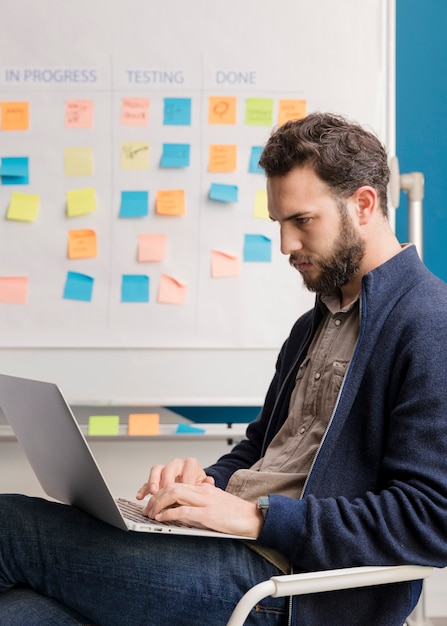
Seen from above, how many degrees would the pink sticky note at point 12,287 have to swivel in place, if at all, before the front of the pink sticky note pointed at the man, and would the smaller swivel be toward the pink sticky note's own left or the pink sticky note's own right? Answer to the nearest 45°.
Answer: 0° — it already faces them

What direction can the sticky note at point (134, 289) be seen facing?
toward the camera

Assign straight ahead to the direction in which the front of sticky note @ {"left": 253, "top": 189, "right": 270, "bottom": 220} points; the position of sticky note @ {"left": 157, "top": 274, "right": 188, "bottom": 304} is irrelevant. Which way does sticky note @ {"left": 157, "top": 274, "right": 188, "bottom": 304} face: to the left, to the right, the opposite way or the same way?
the same way

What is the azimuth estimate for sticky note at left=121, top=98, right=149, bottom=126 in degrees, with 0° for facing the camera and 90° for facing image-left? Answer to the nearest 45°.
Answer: approximately 0°

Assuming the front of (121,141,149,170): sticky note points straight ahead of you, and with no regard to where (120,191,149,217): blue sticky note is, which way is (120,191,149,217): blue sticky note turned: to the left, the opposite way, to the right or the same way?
the same way

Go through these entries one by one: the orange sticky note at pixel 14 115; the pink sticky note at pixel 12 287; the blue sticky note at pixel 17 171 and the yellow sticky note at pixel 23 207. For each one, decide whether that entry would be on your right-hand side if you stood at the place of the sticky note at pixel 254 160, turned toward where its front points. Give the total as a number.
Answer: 4

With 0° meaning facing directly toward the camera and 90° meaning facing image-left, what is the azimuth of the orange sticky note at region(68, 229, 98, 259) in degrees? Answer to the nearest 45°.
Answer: approximately 0°

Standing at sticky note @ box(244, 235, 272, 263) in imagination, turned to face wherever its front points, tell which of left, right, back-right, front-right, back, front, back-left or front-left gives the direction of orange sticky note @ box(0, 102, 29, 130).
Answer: right

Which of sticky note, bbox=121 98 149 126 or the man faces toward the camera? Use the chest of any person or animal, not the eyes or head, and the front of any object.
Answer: the sticky note

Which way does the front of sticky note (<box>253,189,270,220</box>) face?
toward the camera

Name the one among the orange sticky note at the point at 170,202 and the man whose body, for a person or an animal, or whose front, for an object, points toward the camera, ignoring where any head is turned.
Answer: the orange sticky note

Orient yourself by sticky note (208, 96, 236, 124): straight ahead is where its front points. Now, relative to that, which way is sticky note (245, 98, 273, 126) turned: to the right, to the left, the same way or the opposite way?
the same way
